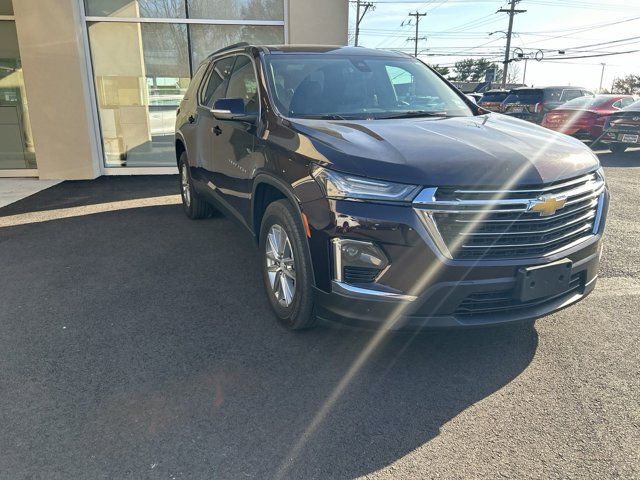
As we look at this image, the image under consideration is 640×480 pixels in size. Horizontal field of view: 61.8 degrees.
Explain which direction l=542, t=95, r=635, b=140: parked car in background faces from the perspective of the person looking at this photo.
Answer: facing away from the viewer and to the right of the viewer

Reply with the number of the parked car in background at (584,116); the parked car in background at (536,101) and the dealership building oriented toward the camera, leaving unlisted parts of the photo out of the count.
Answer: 1

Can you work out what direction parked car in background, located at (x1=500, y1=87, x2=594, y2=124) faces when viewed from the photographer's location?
facing away from the viewer and to the right of the viewer

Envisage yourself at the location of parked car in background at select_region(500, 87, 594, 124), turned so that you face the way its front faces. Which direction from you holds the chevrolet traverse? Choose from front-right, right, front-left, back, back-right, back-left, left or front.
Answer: back-right

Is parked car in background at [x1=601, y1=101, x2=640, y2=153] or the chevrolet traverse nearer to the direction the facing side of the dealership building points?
the chevrolet traverse

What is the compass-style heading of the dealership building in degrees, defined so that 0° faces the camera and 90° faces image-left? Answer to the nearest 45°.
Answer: approximately 0°

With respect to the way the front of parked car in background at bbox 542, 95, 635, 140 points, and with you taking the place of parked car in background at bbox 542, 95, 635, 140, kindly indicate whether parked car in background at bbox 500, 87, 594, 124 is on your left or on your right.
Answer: on your left

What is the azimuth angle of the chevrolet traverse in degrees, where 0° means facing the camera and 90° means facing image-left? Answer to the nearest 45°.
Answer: approximately 315°

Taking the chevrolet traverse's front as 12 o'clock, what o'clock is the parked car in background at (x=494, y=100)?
The parked car in background is roughly at 8 o'clock from the chevrolet traverse.

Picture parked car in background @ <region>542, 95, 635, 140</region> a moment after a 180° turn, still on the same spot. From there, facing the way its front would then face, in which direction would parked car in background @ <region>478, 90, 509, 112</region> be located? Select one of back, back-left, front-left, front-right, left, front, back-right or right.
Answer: right

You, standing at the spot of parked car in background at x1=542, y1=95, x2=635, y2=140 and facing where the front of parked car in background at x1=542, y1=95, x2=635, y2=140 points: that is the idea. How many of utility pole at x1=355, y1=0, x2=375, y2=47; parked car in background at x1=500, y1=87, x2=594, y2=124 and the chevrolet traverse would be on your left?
2

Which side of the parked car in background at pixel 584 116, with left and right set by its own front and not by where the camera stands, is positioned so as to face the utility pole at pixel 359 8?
left

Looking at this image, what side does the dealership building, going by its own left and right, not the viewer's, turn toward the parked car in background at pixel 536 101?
left
